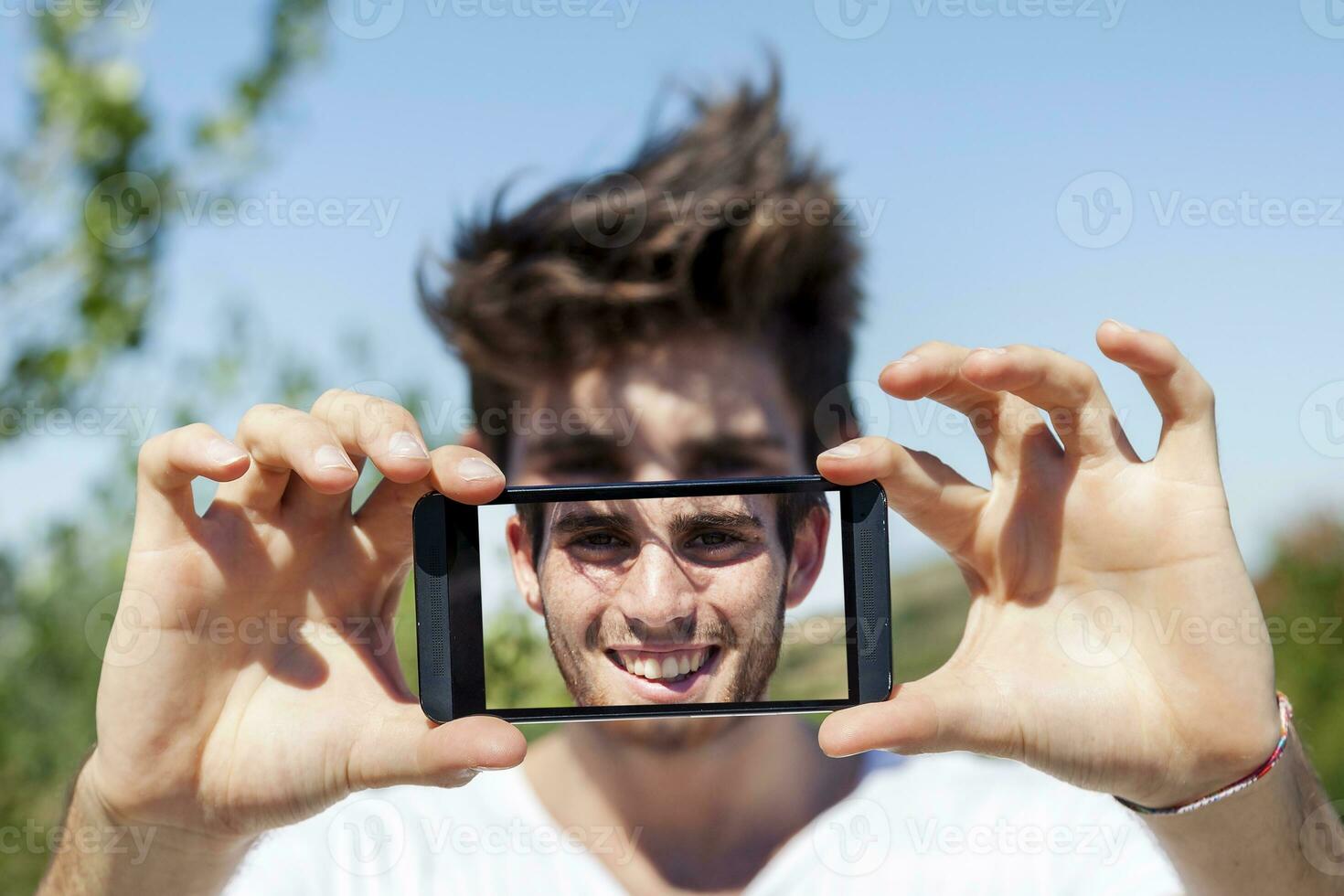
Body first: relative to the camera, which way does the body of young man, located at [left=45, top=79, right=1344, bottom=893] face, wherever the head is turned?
toward the camera
